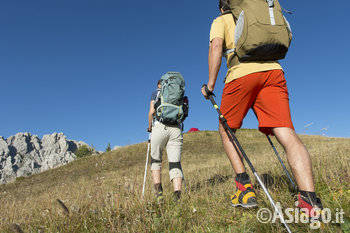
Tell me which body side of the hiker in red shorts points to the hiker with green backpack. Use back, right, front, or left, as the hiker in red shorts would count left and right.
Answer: front

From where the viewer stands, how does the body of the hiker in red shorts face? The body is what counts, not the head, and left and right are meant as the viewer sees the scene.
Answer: facing away from the viewer and to the left of the viewer
